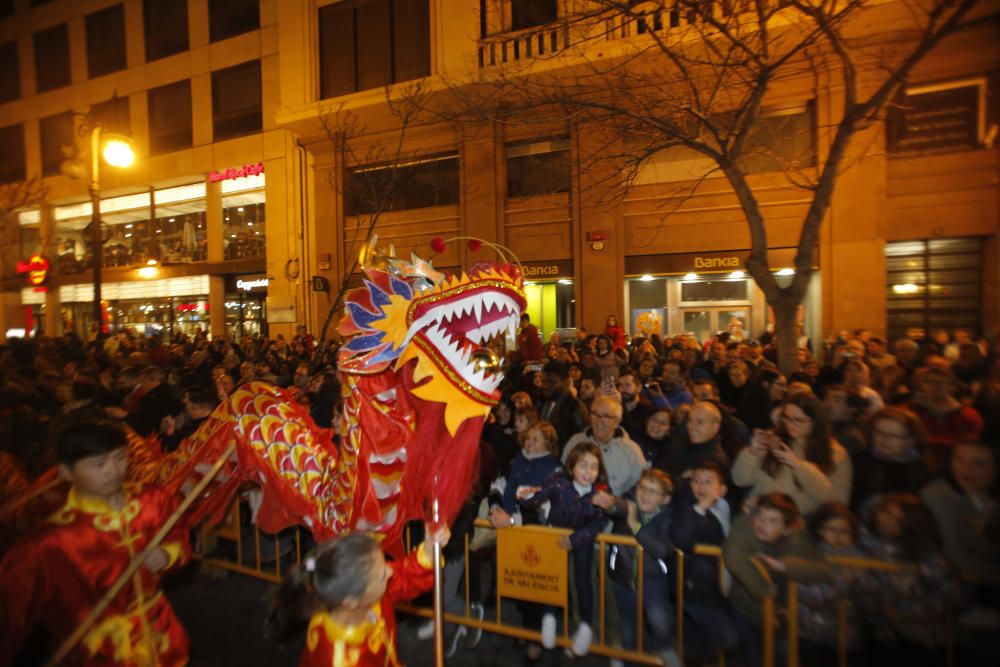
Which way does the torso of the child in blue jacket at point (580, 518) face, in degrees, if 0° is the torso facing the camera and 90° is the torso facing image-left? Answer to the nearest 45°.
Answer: approximately 0°

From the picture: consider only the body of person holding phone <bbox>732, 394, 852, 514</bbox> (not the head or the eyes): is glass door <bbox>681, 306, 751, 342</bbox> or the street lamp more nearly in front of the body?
the street lamp

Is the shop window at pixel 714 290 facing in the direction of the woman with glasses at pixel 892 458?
yes

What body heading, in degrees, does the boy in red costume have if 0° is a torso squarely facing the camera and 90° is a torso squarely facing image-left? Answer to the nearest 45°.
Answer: approximately 315°

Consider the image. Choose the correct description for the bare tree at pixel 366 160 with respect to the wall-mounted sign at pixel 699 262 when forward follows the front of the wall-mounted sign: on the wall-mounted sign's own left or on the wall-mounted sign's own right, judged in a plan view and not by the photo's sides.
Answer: on the wall-mounted sign's own right

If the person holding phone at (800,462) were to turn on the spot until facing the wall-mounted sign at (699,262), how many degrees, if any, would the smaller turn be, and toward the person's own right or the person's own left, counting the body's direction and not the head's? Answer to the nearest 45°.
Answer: approximately 135° to the person's own right

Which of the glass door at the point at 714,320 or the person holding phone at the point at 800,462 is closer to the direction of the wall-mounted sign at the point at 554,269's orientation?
the person holding phone

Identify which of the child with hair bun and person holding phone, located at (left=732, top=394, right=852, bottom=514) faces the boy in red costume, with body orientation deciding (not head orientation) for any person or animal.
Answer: the person holding phone
